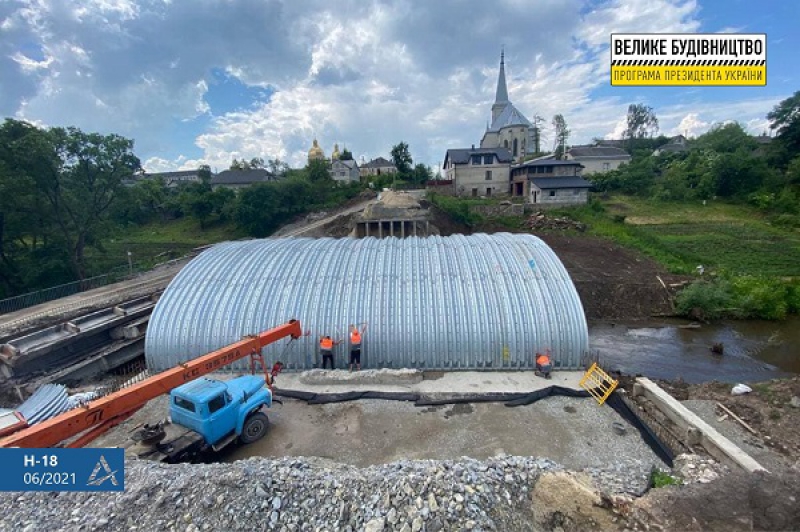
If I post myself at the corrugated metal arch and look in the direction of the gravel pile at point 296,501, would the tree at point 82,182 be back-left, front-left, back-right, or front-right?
back-right

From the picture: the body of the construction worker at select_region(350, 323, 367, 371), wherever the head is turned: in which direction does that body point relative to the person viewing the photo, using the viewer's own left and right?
facing away from the viewer

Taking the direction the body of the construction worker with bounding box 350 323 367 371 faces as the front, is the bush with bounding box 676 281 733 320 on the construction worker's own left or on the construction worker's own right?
on the construction worker's own right

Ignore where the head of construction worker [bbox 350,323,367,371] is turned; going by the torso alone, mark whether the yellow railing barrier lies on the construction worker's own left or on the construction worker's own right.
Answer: on the construction worker's own right
